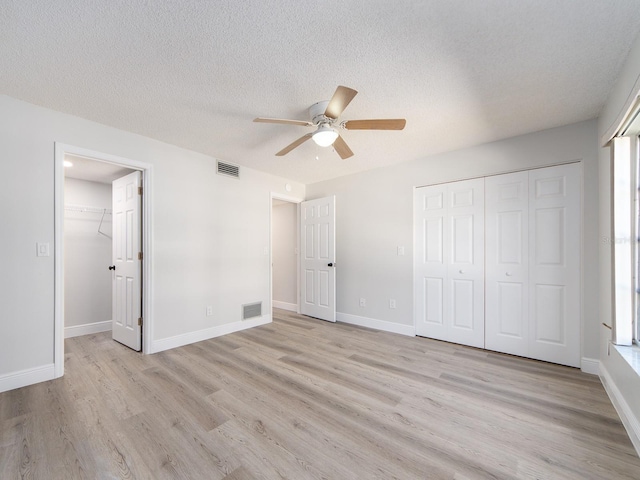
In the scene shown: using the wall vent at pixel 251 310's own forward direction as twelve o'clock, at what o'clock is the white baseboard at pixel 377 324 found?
The white baseboard is roughly at 11 o'clock from the wall vent.

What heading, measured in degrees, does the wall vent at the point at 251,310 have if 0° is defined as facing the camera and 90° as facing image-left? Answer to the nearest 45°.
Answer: approximately 315°

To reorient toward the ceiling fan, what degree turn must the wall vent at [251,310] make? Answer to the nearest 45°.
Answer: approximately 45° to its right

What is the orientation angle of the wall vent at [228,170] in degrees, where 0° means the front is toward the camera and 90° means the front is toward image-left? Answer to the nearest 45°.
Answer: approximately 315°

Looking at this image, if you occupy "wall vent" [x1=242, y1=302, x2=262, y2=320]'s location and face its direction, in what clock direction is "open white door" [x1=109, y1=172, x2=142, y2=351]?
The open white door is roughly at 4 o'clock from the wall vent.

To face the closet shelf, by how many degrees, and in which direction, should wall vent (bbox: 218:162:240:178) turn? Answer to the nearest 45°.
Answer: approximately 180°

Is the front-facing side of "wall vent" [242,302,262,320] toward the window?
yes

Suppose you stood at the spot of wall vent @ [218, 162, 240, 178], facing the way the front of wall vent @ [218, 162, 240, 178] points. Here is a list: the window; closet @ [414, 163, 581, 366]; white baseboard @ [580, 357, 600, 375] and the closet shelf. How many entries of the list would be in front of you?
3

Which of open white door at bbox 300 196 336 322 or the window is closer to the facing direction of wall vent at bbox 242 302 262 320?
the window
